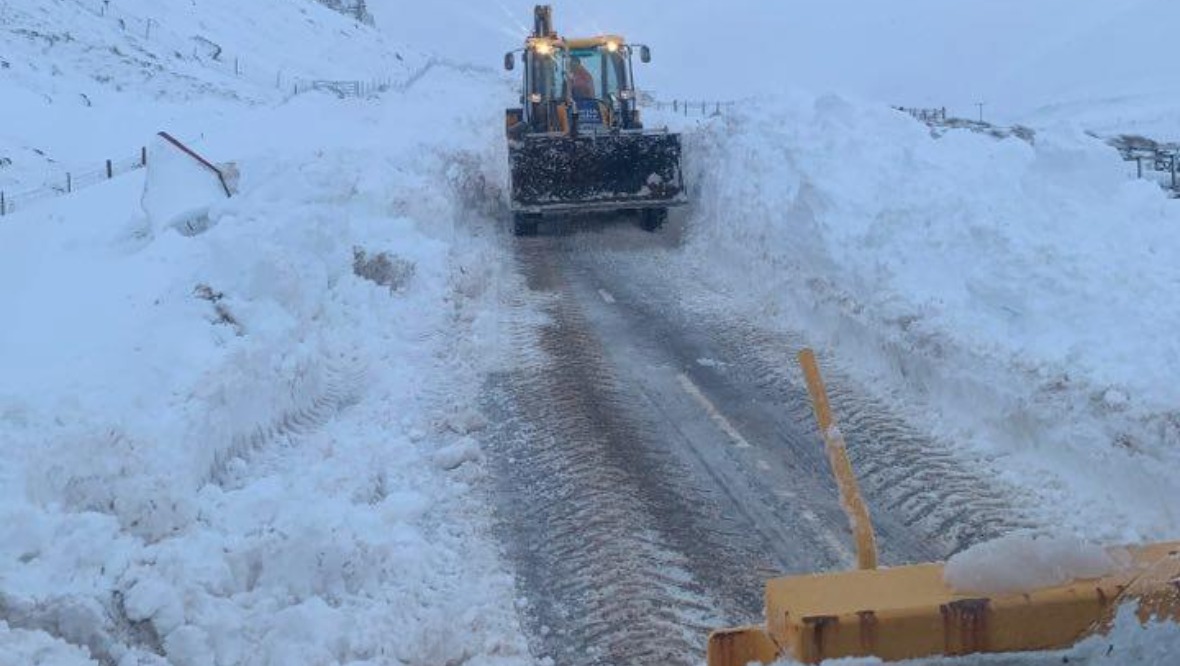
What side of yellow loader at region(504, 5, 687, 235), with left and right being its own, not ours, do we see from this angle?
front

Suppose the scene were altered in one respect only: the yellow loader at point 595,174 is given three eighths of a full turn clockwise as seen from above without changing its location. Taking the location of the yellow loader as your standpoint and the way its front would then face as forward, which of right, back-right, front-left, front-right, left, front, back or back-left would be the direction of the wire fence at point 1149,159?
right

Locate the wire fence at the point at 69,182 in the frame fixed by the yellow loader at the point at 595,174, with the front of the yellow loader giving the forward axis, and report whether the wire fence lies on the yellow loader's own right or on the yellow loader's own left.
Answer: on the yellow loader's own right

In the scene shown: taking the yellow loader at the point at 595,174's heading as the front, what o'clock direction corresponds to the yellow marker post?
The yellow marker post is roughly at 12 o'clock from the yellow loader.
